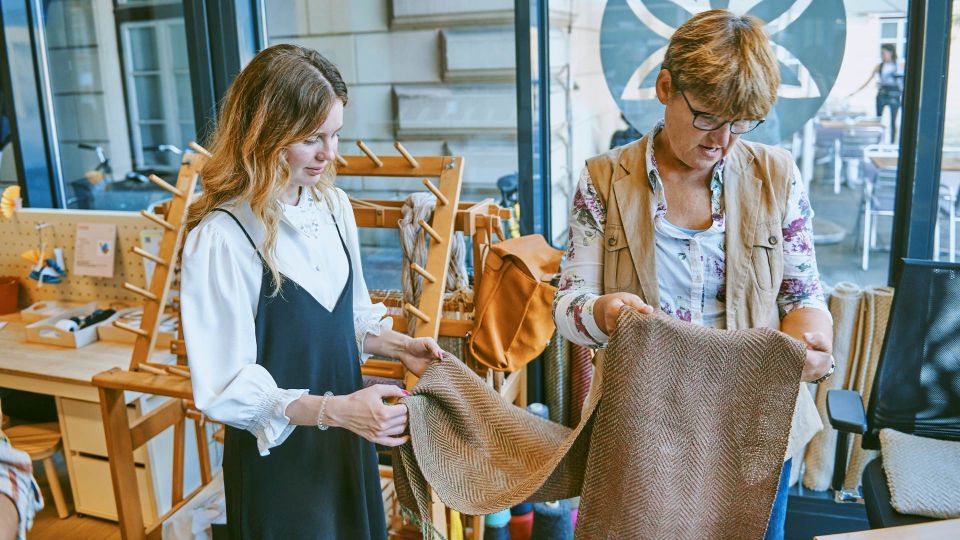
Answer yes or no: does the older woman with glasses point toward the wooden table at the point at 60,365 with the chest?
no

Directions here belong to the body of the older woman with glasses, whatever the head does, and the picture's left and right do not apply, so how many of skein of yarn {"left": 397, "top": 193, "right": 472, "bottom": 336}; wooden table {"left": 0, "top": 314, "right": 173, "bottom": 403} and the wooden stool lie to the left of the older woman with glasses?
0

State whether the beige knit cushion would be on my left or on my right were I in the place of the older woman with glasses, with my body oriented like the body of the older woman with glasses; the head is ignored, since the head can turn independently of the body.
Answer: on my left

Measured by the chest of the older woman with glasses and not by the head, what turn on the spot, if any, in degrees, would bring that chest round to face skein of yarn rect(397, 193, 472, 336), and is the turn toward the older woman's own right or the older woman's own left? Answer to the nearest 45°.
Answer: approximately 135° to the older woman's own right

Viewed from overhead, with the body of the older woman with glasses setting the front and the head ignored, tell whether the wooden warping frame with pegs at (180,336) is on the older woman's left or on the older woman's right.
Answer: on the older woman's right

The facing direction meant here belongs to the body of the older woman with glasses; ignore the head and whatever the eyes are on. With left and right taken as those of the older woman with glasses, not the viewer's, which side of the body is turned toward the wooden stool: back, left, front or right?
right

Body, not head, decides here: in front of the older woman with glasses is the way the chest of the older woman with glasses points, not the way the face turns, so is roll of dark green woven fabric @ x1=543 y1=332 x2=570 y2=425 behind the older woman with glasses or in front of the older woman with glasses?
behind

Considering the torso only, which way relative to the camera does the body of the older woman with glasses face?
toward the camera

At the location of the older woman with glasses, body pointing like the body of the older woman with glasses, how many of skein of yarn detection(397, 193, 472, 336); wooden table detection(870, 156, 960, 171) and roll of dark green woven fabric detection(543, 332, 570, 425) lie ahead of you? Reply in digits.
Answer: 0

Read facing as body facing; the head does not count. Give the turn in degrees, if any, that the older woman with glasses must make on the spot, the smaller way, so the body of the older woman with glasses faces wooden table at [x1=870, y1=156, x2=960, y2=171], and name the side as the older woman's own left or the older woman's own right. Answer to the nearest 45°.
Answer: approximately 135° to the older woman's own left

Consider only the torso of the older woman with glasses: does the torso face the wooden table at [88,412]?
no
